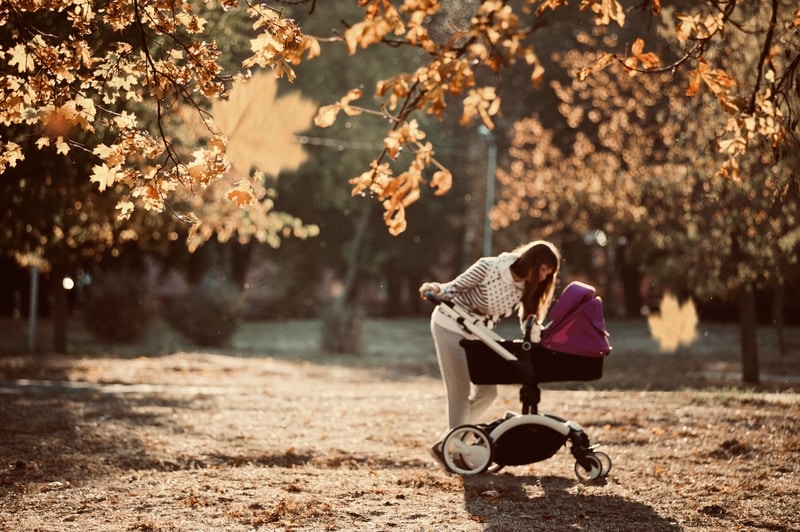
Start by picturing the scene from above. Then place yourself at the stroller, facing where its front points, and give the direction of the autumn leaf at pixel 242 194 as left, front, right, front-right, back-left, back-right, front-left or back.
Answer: back-right

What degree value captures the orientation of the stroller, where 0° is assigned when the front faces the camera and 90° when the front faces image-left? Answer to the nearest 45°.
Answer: approximately 270°

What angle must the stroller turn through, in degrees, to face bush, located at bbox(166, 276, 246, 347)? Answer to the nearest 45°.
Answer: approximately 90° to its left

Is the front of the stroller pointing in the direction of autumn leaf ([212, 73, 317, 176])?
no

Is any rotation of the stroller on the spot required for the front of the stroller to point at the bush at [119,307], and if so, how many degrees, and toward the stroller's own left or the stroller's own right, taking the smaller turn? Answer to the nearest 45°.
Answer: approximately 135° to the stroller's own left

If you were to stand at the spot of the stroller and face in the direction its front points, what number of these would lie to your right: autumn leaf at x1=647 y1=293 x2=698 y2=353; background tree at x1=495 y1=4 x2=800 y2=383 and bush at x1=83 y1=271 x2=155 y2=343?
0

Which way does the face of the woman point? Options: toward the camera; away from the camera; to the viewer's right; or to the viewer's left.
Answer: to the viewer's right

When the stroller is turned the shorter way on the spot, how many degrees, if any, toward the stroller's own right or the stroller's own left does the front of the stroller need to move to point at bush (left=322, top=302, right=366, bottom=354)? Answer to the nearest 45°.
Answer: approximately 90° to the stroller's own left

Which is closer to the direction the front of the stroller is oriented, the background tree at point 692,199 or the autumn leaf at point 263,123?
the background tree
